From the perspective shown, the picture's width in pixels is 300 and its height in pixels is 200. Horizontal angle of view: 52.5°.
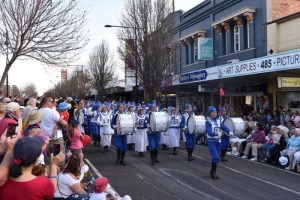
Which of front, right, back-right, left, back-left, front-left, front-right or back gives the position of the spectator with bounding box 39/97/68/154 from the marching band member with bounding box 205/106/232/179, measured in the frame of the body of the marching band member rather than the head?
right

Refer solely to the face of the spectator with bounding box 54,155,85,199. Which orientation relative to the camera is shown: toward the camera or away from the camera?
away from the camera

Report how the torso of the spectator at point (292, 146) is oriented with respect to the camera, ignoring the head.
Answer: to the viewer's left

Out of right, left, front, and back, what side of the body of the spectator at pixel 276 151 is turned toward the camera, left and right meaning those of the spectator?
left

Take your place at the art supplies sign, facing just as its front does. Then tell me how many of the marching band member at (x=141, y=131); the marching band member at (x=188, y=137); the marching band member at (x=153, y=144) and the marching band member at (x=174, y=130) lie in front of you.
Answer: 4

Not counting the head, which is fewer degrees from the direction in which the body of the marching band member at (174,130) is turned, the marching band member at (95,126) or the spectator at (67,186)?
the spectator
